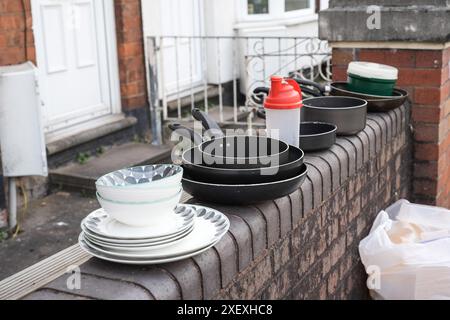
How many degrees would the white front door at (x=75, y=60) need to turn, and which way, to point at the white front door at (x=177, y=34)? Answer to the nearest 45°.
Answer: approximately 90° to its left

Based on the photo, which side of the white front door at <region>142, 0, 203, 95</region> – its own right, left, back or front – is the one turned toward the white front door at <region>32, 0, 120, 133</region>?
right

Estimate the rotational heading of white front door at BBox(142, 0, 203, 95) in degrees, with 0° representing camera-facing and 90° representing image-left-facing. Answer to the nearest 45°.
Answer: approximately 315°

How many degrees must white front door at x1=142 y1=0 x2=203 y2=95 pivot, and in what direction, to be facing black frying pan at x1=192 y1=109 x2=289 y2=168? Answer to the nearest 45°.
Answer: approximately 45° to its right

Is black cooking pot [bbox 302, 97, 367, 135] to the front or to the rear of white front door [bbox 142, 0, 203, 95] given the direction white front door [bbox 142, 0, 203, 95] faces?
to the front

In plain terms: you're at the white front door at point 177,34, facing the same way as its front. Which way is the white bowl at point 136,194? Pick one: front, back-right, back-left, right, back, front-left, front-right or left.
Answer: front-right

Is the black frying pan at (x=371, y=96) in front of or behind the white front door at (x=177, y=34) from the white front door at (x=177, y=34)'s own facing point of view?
in front

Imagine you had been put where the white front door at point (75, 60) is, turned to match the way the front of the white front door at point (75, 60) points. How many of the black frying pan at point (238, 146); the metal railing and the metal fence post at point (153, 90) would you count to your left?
2

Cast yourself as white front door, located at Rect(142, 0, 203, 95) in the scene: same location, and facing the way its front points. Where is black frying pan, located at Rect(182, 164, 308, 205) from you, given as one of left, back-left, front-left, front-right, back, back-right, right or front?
front-right

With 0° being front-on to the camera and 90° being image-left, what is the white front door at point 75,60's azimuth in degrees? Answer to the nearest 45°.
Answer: approximately 315°

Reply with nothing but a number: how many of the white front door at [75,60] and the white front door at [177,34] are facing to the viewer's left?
0
